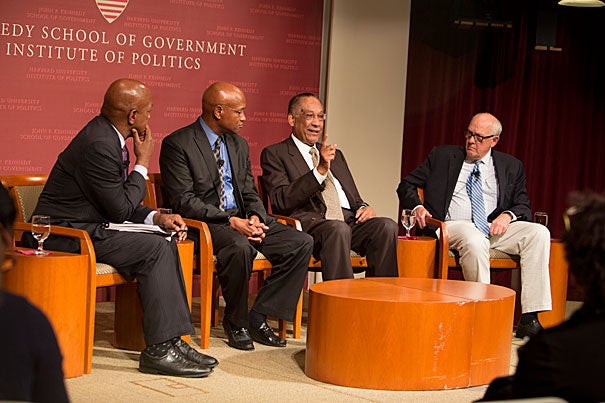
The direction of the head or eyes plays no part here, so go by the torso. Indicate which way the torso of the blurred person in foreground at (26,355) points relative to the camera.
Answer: away from the camera

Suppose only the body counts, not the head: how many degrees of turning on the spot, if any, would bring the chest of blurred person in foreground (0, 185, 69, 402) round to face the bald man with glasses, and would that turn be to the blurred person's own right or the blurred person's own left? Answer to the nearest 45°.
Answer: approximately 45° to the blurred person's own right

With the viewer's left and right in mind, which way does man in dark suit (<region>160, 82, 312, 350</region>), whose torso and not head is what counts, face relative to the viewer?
facing the viewer and to the right of the viewer

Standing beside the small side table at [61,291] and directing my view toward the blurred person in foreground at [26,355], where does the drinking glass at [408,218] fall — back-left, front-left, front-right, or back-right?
back-left

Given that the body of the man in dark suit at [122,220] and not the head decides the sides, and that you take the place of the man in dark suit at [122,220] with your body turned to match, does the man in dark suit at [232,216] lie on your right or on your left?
on your left

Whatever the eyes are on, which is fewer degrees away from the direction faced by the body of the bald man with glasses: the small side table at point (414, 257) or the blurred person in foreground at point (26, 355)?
the blurred person in foreground

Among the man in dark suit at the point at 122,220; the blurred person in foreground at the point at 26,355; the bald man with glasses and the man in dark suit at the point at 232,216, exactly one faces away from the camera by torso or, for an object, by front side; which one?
the blurred person in foreground

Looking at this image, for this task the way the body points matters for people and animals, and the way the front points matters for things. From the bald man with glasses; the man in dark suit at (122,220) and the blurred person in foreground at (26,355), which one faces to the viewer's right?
the man in dark suit

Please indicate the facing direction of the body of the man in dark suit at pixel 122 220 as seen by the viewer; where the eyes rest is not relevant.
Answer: to the viewer's right

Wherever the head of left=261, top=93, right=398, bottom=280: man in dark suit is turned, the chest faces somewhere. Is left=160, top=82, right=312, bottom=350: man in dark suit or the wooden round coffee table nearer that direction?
the wooden round coffee table

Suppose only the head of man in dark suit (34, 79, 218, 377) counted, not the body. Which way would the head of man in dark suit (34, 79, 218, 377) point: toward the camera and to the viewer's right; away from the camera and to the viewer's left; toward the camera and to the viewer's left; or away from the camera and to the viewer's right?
away from the camera and to the viewer's right

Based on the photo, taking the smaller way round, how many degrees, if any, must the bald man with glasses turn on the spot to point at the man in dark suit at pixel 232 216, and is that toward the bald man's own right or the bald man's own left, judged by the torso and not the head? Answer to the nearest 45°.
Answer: approximately 45° to the bald man's own right

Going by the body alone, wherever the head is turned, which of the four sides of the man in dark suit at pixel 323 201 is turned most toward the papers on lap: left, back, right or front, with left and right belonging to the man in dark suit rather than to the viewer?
right

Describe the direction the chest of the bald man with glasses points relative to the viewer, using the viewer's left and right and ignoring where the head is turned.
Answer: facing the viewer

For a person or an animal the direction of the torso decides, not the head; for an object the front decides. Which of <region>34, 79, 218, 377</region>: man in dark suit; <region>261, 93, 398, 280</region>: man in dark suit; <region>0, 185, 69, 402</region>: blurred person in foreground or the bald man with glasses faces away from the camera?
the blurred person in foreground
